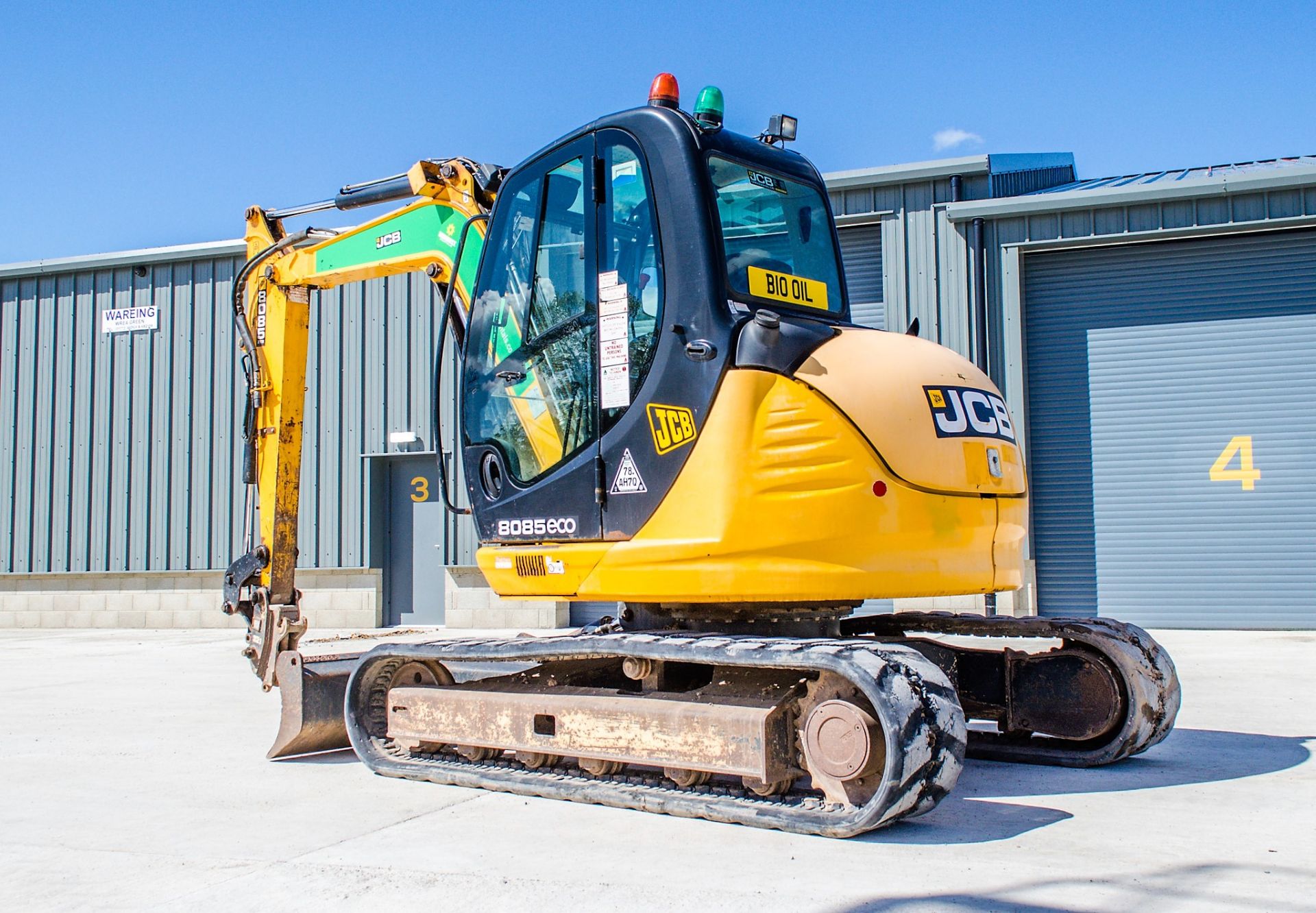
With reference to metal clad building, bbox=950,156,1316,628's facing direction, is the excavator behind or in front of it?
in front

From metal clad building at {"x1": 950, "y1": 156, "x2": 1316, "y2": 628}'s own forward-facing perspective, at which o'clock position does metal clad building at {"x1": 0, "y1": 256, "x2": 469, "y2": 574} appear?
metal clad building at {"x1": 0, "y1": 256, "x2": 469, "y2": 574} is roughly at 3 o'clock from metal clad building at {"x1": 950, "y1": 156, "x2": 1316, "y2": 628}.

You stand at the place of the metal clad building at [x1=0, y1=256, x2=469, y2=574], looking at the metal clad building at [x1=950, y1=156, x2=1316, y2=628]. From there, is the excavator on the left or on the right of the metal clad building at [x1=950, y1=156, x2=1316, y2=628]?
right

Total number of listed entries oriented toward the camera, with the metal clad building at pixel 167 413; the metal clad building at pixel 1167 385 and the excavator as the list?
2

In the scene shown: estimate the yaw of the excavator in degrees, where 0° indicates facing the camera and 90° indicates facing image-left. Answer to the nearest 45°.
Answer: approximately 135°

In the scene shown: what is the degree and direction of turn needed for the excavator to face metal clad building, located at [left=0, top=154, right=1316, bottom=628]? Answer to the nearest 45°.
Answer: approximately 90° to its right

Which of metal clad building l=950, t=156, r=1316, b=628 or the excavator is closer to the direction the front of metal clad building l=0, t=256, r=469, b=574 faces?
the excavator

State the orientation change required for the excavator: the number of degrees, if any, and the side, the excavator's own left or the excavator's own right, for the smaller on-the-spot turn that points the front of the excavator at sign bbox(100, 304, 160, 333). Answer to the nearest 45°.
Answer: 0° — it already faces it

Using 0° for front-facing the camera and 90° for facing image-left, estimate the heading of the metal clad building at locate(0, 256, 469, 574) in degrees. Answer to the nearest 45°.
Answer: approximately 0°

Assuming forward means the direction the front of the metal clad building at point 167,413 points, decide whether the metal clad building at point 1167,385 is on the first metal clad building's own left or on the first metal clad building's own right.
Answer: on the first metal clad building's own left

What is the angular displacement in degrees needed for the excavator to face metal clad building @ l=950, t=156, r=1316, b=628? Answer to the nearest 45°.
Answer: approximately 90° to its right

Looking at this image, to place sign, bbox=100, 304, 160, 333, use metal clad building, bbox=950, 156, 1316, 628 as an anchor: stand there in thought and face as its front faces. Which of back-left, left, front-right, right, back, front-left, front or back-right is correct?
right
